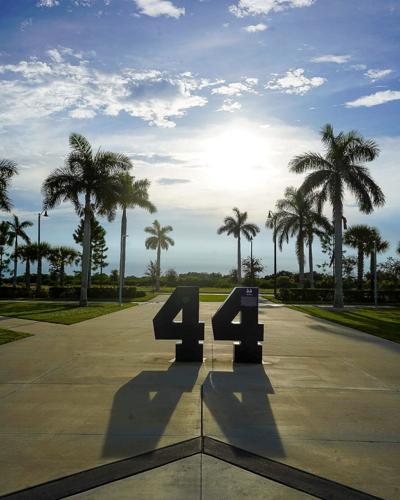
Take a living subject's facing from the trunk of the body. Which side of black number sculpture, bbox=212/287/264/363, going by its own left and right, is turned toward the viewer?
front

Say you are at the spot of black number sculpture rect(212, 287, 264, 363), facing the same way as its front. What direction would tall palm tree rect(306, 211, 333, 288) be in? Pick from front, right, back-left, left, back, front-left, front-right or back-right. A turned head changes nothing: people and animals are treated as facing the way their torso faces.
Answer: back

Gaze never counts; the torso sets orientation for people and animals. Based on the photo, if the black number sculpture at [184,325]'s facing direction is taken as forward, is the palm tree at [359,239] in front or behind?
behind

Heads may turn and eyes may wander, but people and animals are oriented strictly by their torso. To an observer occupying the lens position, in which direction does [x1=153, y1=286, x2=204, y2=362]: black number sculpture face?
facing the viewer

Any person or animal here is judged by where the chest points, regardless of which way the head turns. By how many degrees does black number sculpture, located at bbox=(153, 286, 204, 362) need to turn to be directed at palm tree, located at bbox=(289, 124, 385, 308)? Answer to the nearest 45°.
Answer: approximately 135° to its left

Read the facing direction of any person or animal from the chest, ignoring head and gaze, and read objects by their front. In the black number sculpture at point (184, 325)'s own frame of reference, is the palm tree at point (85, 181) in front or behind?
behind

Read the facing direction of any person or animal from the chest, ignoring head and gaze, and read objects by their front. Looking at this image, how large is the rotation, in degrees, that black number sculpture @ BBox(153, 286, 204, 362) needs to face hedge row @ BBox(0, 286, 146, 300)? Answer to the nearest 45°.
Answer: approximately 180°

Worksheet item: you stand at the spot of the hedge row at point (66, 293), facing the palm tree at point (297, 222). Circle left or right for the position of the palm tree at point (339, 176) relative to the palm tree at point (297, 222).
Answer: right

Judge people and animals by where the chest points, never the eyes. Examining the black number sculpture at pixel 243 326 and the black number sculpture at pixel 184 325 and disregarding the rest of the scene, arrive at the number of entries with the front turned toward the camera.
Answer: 2

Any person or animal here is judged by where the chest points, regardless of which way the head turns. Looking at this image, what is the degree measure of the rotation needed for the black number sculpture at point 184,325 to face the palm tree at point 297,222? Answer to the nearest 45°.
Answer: approximately 180°

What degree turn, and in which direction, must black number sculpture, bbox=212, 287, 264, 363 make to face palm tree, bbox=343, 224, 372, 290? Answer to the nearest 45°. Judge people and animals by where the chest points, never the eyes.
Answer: approximately 180°

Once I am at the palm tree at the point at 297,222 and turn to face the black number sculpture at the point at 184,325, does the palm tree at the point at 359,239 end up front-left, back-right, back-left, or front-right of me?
back-left

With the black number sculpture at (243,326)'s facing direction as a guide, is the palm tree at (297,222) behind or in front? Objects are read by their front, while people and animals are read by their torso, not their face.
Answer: behind

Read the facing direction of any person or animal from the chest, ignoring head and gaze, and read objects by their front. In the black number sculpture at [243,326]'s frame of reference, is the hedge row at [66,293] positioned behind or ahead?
behind

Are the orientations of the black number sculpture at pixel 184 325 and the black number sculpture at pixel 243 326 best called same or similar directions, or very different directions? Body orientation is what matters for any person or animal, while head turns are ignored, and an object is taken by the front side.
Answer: same or similar directions
